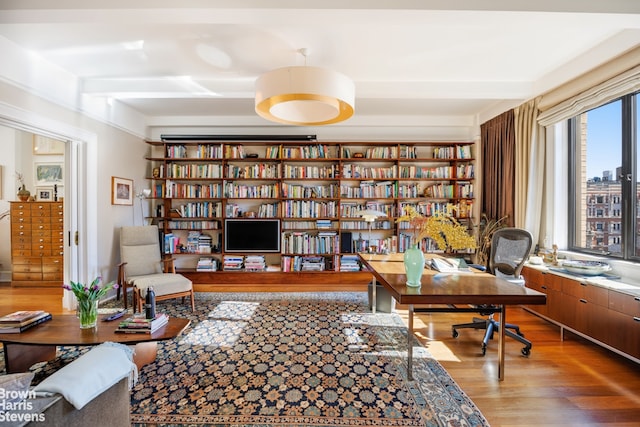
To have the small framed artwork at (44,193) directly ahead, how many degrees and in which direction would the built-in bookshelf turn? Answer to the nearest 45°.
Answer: approximately 90° to its right

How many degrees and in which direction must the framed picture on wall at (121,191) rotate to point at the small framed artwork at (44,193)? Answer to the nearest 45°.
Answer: approximately 180°

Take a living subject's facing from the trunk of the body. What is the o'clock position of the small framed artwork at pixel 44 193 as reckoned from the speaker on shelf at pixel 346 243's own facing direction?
The small framed artwork is roughly at 3 o'clock from the speaker on shelf.

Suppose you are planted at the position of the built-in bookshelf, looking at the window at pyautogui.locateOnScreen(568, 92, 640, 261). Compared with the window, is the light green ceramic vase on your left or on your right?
right

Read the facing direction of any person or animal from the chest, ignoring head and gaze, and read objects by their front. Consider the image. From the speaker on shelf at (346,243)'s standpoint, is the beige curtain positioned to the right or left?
on its left

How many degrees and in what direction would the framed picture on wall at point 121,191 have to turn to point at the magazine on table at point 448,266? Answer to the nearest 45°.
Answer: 0° — it already faces it

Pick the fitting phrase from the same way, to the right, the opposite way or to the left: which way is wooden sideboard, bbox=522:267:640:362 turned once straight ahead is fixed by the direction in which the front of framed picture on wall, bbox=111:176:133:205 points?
the opposite way

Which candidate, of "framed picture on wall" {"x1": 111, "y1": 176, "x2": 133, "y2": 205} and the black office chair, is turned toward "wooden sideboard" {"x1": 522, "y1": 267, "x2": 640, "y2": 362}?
the framed picture on wall

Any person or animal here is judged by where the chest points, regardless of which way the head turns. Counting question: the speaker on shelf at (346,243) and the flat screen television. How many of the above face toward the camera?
2

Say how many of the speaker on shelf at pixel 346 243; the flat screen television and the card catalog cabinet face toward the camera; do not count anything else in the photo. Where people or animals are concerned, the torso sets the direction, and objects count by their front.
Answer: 3

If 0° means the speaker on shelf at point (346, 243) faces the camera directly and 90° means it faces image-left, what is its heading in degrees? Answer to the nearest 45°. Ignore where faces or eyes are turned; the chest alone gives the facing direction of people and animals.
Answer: approximately 0°

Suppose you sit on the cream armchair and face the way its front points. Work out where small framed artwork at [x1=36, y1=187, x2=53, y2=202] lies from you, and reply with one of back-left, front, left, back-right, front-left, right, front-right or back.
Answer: back

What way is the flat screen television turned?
toward the camera

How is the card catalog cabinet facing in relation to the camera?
toward the camera

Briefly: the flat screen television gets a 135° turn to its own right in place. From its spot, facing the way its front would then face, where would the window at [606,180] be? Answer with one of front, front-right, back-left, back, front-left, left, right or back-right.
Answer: back

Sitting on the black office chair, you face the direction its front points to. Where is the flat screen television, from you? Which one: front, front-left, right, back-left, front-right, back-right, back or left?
front-right
